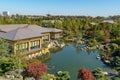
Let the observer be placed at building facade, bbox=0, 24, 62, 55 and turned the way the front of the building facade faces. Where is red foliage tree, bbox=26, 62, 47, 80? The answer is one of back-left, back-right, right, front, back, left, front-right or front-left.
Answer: front-right

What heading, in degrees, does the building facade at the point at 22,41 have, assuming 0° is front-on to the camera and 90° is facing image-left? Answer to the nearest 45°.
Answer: approximately 315°
